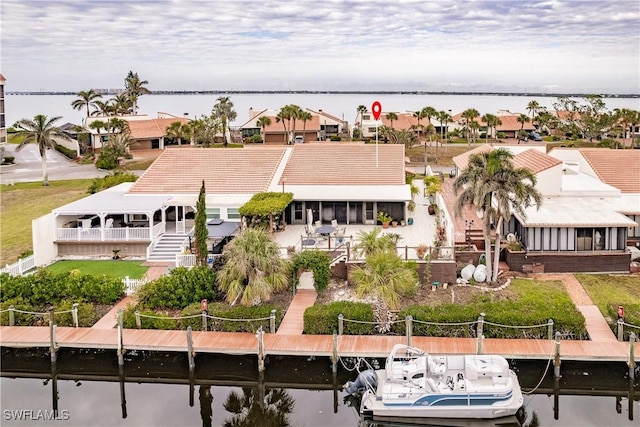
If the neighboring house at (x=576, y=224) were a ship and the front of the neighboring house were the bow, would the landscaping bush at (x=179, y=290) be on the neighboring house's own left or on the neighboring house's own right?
on the neighboring house's own right

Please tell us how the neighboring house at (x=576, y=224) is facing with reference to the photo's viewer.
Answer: facing the viewer

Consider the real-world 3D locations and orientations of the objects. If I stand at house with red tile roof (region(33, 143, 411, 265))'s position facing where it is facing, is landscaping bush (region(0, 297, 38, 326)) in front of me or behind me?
in front

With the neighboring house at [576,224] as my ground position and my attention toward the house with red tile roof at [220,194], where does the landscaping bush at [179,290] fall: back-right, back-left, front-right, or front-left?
front-left

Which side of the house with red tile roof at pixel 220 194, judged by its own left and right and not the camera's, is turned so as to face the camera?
front

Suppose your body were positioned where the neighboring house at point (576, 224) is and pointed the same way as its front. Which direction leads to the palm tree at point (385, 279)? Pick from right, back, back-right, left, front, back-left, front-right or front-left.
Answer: front-right

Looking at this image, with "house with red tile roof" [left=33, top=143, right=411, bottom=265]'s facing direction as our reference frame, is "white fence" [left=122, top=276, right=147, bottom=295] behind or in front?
in front

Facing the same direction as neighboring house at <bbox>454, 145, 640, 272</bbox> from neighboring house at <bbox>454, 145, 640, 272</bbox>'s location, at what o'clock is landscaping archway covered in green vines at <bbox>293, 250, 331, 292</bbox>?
The landscaping archway covered in green vines is roughly at 2 o'clock from the neighboring house.

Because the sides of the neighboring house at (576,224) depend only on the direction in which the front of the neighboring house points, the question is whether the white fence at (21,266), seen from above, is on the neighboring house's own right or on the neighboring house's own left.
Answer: on the neighboring house's own right

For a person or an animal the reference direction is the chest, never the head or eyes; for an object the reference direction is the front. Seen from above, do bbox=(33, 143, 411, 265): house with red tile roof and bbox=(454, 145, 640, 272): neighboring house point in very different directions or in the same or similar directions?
same or similar directions

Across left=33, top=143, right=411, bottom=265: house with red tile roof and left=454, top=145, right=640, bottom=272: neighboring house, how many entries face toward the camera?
2

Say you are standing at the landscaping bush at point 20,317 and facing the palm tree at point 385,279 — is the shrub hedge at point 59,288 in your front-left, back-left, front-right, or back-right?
front-left
